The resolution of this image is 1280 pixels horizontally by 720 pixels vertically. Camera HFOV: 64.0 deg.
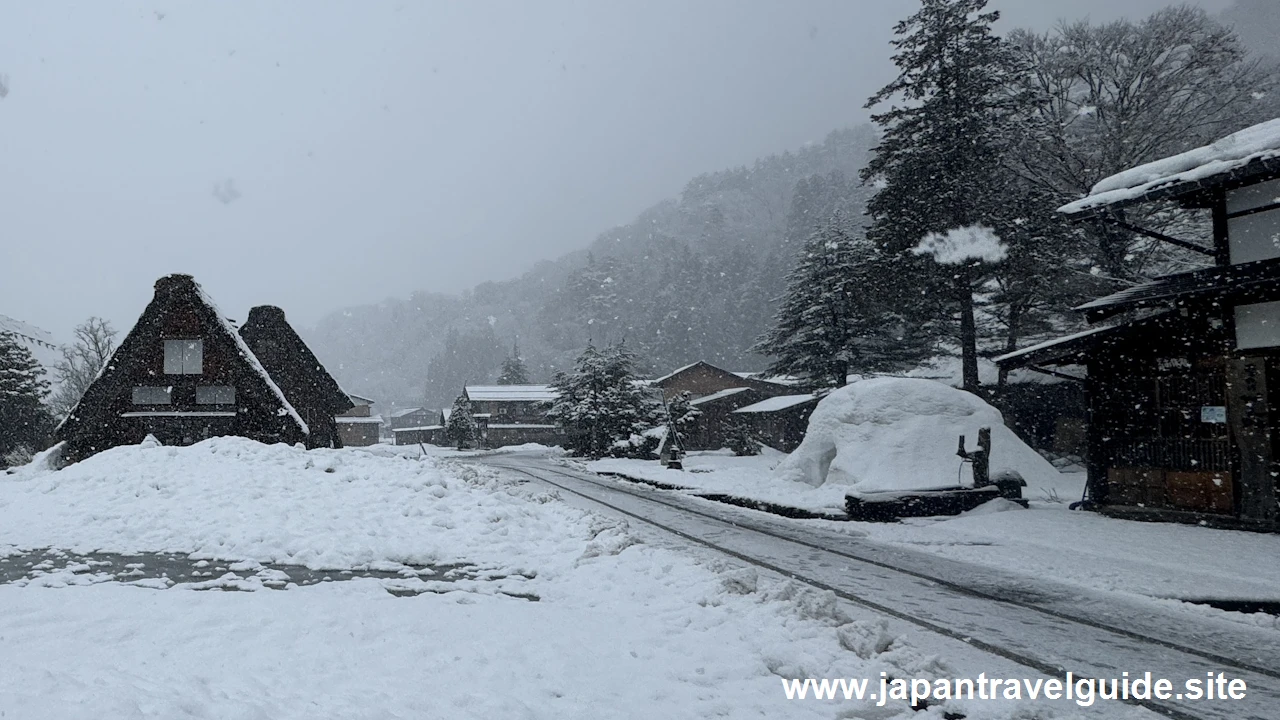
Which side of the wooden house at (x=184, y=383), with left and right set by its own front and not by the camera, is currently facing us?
front

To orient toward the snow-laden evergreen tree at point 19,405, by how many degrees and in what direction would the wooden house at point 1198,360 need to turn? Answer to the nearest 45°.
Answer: approximately 45° to its right

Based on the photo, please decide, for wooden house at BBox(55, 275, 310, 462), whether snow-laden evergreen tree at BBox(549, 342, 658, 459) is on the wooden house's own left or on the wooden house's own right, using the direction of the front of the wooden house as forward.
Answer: on the wooden house's own left

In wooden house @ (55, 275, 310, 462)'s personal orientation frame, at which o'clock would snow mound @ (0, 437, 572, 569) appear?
The snow mound is roughly at 12 o'clock from the wooden house.

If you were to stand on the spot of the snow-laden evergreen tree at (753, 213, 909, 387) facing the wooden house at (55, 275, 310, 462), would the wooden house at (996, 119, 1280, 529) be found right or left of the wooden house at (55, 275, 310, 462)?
left

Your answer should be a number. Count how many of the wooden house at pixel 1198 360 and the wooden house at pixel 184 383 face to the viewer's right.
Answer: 0

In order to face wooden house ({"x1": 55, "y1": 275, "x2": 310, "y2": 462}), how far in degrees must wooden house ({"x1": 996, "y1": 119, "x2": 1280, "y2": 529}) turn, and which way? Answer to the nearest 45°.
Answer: approximately 45° to its right

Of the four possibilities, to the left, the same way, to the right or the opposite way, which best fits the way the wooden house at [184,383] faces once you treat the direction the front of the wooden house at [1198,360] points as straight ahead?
to the left

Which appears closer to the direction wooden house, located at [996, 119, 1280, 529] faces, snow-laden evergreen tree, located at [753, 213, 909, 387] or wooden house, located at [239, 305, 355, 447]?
the wooden house

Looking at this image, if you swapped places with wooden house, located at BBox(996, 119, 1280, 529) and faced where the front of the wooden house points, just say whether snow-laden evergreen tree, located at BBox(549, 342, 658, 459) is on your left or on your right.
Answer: on your right

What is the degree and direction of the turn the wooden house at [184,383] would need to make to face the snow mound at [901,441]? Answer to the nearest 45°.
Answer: approximately 45° to its left

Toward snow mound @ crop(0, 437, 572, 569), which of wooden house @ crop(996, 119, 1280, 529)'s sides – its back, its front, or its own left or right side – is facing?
front
